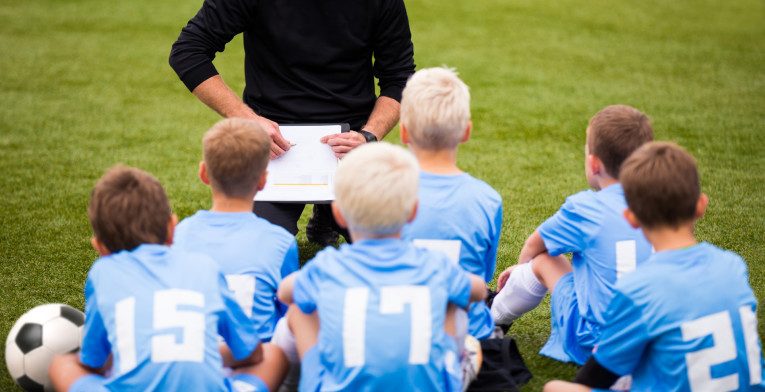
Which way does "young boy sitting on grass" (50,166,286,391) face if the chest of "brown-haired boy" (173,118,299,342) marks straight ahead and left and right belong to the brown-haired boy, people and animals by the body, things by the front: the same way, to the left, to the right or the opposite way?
the same way

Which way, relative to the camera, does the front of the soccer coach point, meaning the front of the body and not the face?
toward the camera

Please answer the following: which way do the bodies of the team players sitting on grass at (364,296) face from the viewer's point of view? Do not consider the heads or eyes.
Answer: away from the camera

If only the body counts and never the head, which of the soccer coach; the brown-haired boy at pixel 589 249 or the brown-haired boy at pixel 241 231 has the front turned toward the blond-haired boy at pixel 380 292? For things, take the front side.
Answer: the soccer coach

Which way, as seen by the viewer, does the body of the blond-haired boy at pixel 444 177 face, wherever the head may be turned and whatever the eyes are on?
away from the camera

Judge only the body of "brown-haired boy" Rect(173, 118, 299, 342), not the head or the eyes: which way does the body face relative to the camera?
away from the camera

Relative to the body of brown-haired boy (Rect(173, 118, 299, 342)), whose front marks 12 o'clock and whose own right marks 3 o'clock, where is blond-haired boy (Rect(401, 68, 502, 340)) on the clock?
The blond-haired boy is roughly at 3 o'clock from the brown-haired boy.

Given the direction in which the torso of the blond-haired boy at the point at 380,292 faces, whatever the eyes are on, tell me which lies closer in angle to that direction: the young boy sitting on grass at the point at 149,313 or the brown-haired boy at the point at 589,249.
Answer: the brown-haired boy

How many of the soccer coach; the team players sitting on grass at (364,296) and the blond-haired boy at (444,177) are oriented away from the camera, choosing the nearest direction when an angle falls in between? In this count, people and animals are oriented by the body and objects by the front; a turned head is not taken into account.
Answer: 2

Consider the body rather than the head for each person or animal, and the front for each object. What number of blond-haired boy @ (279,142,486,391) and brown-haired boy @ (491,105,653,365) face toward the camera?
0

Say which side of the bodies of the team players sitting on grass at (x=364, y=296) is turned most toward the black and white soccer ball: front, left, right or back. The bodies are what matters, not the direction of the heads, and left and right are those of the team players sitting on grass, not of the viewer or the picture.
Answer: left

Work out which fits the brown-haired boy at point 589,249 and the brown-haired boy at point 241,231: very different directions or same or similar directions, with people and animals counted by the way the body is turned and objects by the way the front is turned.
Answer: same or similar directions

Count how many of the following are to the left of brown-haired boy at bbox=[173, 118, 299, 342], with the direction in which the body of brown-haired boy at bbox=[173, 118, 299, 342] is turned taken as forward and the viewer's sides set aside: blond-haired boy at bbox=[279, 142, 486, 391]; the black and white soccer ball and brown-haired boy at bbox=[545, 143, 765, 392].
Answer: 1

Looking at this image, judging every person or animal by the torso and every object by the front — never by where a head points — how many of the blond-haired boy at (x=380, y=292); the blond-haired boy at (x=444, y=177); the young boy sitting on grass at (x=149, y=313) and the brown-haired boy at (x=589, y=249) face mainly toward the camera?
0

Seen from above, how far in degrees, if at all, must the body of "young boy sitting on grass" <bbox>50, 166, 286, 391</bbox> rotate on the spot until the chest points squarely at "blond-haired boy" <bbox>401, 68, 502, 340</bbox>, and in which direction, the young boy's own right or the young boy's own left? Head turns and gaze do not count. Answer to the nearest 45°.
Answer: approximately 90° to the young boy's own right

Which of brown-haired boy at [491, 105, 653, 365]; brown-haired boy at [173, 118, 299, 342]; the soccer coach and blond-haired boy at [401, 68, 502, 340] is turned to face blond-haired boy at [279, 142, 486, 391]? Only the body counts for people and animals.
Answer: the soccer coach

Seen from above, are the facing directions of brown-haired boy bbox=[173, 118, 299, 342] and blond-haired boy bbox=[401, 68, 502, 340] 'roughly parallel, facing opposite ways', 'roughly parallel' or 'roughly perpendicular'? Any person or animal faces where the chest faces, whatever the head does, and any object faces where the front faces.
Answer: roughly parallel

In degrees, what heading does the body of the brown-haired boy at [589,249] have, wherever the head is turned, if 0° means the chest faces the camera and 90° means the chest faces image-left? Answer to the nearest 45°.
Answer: approximately 135°

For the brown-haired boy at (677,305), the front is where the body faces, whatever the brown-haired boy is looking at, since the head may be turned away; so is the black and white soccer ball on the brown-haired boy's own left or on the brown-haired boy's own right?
on the brown-haired boy's own left

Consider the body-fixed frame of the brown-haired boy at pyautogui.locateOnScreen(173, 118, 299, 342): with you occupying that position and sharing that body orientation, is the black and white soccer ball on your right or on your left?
on your left
